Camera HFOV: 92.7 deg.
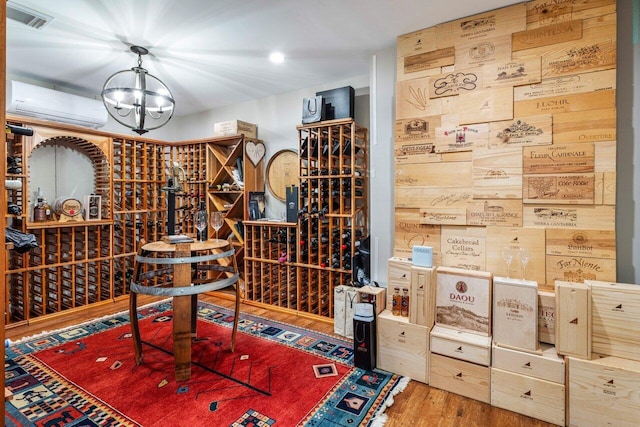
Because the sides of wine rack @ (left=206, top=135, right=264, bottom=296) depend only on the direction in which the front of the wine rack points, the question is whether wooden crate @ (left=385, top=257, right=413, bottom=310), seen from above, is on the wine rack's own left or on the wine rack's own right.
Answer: on the wine rack's own left

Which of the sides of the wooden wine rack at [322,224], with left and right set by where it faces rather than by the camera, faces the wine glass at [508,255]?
left

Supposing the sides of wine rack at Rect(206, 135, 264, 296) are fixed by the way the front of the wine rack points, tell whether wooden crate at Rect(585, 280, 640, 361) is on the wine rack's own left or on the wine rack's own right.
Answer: on the wine rack's own left

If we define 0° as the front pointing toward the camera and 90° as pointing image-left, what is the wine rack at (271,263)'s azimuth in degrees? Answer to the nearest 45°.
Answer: approximately 45°

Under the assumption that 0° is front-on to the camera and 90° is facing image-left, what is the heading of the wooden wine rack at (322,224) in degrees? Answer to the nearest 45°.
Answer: approximately 45°
